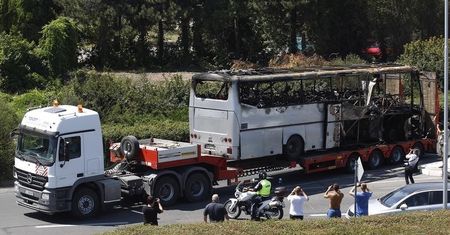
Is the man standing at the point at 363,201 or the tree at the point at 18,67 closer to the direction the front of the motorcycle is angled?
the tree

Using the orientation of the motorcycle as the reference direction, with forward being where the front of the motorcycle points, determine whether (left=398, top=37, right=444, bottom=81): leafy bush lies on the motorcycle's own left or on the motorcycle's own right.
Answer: on the motorcycle's own right

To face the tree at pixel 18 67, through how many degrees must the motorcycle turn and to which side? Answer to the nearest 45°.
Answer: approximately 45° to its right

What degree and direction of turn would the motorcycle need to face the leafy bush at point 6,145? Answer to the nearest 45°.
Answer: approximately 45° to its right

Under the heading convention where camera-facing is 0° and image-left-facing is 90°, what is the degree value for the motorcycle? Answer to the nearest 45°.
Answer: approximately 90°

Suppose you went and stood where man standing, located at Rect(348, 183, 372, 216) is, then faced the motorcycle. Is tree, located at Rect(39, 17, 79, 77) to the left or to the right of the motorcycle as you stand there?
right

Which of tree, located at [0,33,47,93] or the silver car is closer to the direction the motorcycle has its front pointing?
the tree

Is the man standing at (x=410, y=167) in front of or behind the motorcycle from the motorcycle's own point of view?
behind

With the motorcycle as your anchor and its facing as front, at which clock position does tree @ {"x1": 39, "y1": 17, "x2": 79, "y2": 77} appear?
The tree is roughly at 2 o'clock from the motorcycle.

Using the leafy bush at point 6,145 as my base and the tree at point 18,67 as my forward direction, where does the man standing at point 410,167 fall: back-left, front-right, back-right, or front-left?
back-right
